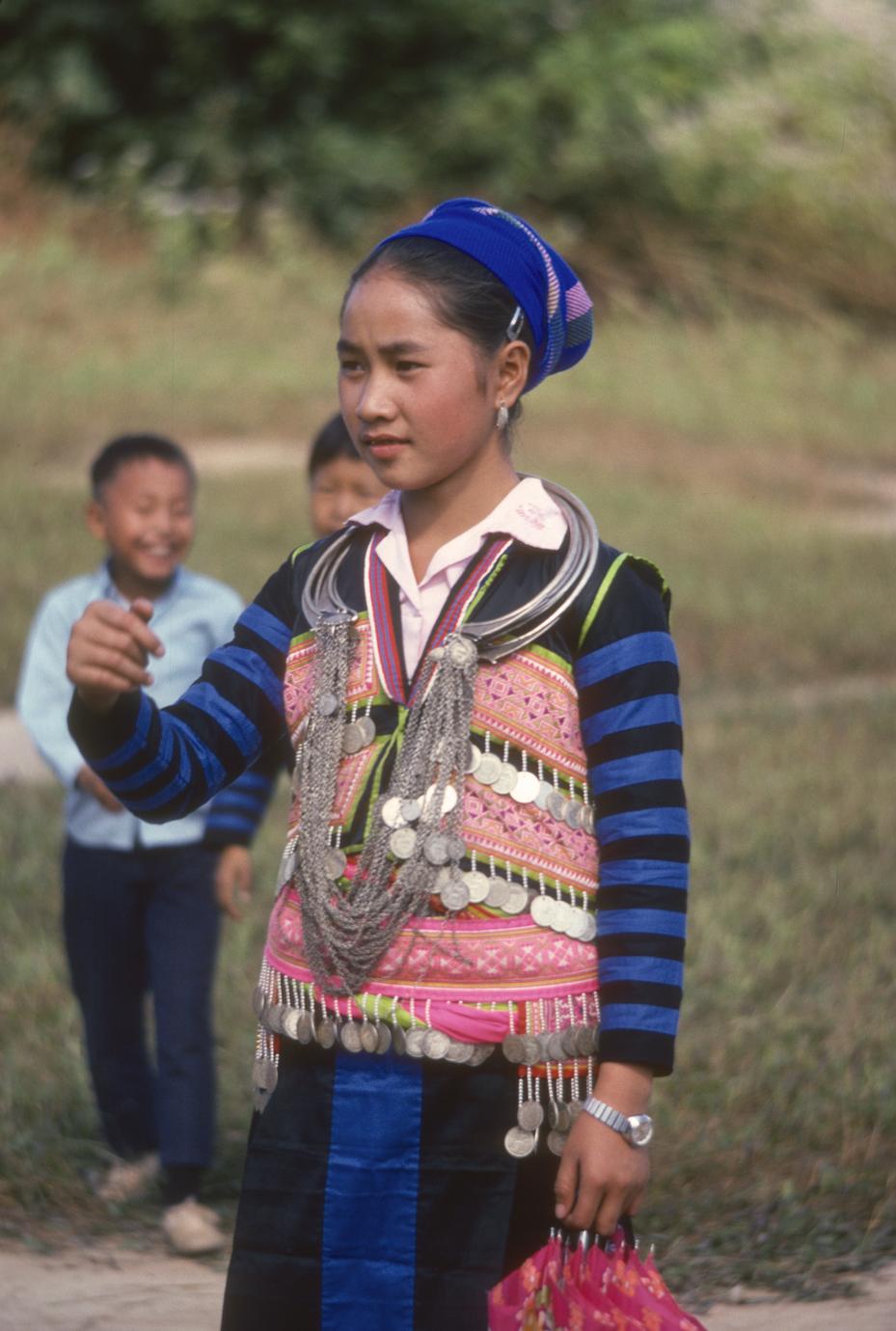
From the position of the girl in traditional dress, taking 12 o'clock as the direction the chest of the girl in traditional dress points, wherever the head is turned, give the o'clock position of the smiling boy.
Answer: The smiling boy is roughly at 4 o'clock from the girl in traditional dress.

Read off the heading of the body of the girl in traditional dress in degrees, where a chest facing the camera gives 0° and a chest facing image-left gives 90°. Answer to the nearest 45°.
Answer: approximately 45°

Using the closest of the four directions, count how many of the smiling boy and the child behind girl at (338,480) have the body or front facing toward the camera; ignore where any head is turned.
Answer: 2

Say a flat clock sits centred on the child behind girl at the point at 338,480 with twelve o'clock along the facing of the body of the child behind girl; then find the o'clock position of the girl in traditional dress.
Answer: The girl in traditional dress is roughly at 12 o'clock from the child behind girl.

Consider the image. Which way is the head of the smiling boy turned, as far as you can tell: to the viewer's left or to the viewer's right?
to the viewer's right

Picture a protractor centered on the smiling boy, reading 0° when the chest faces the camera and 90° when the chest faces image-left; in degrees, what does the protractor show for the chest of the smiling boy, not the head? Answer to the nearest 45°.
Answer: approximately 0°

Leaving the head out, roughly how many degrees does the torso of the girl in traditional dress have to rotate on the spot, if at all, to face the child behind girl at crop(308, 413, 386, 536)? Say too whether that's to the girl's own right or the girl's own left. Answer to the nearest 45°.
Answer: approximately 135° to the girl's own right
